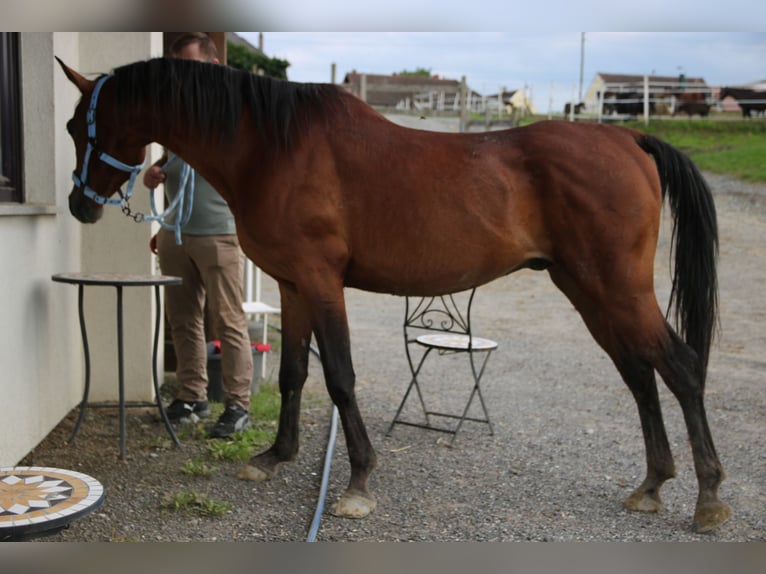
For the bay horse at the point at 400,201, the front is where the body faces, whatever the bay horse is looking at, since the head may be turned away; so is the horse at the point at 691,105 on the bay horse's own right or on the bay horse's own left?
on the bay horse's own right

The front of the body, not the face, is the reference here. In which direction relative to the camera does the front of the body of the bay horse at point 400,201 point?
to the viewer's left

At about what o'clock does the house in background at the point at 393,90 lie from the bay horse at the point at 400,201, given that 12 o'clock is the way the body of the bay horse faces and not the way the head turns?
The house in background is roughly at 3 o'clock from the bay horse.

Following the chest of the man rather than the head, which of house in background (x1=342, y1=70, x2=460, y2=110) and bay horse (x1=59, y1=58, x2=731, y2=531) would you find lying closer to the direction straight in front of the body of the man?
the bay horse
